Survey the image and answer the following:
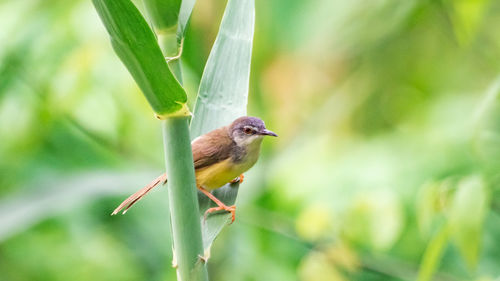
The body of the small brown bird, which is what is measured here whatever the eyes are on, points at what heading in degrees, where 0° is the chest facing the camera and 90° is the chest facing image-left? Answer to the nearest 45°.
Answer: approximately 270°
